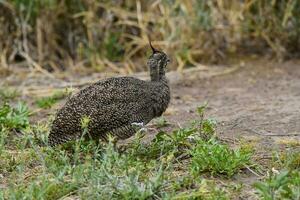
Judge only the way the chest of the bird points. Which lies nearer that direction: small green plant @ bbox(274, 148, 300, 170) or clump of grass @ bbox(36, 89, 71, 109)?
the small green plant

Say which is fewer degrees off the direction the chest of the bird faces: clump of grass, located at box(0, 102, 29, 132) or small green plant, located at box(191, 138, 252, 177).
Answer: the small green plant

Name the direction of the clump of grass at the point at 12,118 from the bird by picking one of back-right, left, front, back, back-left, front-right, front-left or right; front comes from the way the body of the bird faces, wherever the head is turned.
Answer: back-left

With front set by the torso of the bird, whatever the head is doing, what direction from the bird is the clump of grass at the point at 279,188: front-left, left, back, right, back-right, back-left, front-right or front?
front-right

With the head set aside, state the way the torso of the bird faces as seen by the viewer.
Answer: to the viewer's right

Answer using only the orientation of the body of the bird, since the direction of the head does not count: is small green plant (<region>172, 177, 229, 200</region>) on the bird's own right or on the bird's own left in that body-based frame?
on the bird's own right

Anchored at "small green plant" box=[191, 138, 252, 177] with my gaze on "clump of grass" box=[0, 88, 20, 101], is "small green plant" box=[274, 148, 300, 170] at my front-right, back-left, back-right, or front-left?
back-right

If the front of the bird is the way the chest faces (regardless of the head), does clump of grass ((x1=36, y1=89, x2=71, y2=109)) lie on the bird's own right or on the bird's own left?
on the bird's own left

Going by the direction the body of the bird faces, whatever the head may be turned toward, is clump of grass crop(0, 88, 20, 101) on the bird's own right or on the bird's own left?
on the bird's own left
